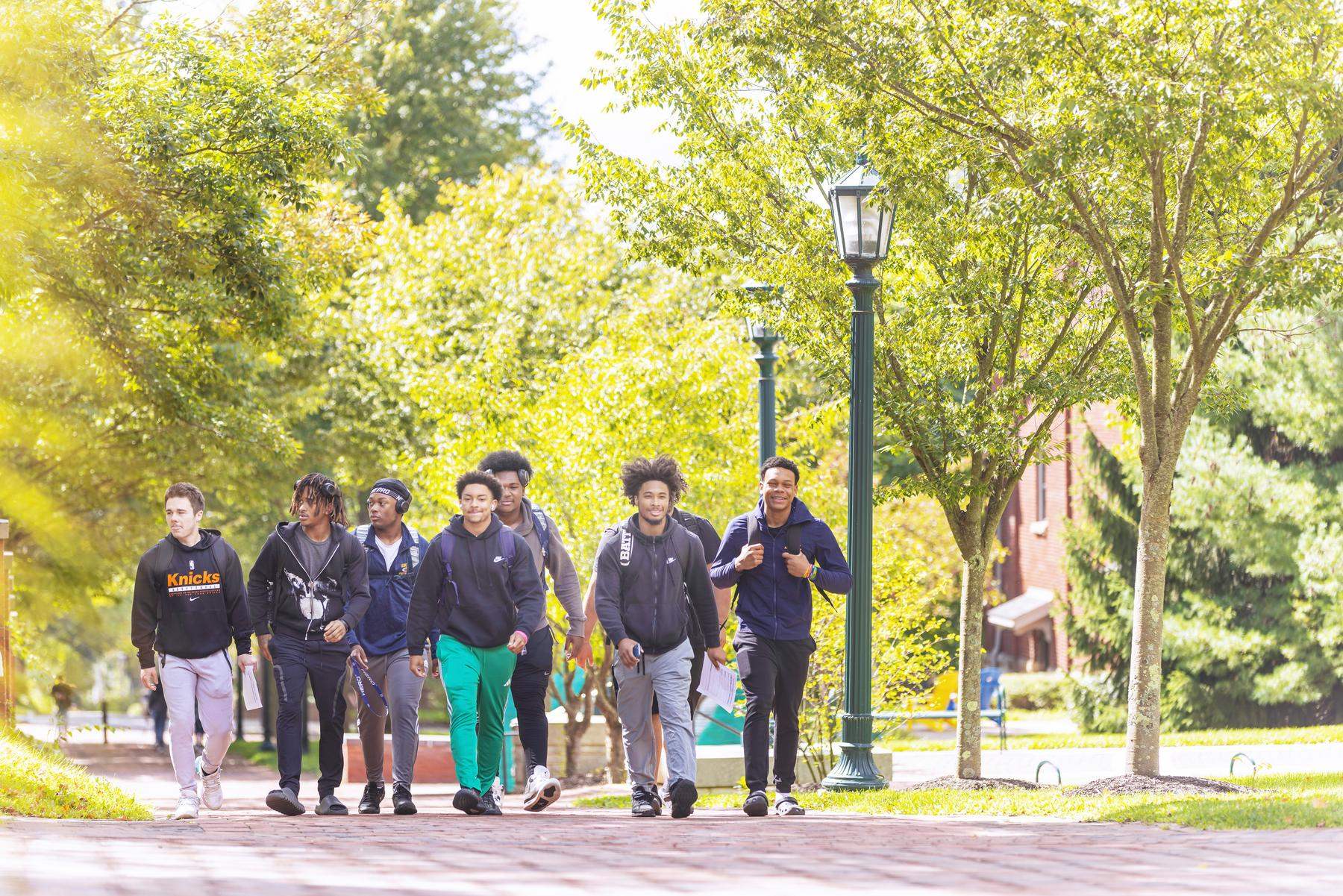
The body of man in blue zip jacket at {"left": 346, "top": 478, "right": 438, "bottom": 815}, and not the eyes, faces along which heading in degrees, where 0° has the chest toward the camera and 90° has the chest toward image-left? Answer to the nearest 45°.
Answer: approximately 0°

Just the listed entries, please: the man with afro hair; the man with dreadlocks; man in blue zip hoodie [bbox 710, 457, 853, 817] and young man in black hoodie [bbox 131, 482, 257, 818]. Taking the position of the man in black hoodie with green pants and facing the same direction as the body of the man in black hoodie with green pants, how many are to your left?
2

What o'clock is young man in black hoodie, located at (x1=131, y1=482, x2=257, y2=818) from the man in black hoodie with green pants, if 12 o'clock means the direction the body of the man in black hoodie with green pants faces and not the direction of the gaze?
The young man in black hoodie is roughly at 3 o'clock from the man in black hoodie with green pants.

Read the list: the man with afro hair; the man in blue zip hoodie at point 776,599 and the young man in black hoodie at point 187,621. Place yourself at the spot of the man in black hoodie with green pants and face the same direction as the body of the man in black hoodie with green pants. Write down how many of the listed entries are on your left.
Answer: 2

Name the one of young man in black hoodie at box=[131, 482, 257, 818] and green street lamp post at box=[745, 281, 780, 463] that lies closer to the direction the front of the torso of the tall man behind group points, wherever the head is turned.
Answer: the young man in black hoodie

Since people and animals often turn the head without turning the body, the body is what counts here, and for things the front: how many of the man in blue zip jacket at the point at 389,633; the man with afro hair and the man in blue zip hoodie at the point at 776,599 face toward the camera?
3

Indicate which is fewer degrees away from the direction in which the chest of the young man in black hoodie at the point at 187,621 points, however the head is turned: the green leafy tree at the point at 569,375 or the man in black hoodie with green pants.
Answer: the man in black hoodie with green pants

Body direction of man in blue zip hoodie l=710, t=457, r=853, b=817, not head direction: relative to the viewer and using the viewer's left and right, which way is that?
facing the viewer

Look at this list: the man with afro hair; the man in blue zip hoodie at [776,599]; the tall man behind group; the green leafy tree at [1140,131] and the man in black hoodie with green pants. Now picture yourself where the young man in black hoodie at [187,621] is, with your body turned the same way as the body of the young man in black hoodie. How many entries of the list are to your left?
5

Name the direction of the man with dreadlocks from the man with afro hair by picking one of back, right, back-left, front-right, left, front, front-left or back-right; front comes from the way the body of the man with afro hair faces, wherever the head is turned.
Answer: right

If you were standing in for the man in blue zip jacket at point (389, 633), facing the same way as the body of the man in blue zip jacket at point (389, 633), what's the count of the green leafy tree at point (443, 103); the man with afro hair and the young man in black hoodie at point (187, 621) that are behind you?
1
